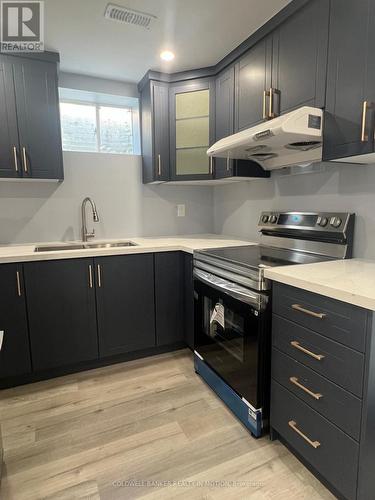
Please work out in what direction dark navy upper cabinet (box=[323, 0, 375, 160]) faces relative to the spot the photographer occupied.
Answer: facing the viewer and to the left of the viewer

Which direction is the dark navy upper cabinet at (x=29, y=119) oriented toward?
toward the camera

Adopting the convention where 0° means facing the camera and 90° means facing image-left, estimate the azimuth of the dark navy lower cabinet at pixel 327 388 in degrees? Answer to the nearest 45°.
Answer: approximately 45°

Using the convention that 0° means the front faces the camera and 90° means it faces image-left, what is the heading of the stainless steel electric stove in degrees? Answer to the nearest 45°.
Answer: approximately 45°

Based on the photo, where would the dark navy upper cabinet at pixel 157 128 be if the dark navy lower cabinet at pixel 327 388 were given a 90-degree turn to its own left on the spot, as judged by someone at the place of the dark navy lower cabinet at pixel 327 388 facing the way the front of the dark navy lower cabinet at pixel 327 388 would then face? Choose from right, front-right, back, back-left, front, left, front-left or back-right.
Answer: back

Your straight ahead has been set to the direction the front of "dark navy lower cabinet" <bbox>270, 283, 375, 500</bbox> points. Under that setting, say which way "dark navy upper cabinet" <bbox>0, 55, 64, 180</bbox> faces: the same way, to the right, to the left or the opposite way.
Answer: to the left

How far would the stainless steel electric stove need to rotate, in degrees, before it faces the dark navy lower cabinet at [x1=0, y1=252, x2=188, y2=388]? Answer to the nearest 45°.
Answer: approximately 45° to its right

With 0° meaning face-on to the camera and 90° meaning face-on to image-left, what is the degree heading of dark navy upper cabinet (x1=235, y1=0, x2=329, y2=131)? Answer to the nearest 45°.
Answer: approximately 45°

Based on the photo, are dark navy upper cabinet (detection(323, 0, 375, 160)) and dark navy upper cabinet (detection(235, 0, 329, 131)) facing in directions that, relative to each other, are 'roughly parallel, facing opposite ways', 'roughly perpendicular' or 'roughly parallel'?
roughly parallel

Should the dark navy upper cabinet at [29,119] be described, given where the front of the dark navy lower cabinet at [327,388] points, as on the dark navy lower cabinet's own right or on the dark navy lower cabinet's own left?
on the dark navy lower cabinet's own right

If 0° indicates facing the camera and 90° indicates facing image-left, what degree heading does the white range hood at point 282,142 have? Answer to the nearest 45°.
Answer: approximately 45°

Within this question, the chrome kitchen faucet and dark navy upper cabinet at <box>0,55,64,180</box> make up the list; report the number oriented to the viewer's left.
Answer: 0

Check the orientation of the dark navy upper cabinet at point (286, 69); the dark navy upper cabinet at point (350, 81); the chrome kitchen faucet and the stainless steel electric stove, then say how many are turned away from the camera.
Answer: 0
